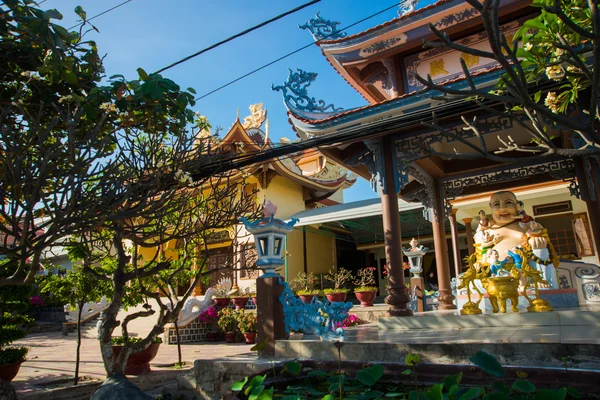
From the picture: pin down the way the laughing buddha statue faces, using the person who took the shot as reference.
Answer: facing the viewer

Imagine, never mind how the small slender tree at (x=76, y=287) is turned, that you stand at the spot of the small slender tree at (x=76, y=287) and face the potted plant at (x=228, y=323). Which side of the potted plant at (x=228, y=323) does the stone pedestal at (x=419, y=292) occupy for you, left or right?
right

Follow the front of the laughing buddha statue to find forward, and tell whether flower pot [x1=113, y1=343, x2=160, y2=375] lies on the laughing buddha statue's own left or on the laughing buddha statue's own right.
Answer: on the laughing buddha statue's own right

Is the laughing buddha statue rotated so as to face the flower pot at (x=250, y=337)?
no

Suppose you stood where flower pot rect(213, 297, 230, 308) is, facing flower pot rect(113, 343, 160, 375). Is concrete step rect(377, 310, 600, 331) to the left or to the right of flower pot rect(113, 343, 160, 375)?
left

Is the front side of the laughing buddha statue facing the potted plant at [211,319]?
no

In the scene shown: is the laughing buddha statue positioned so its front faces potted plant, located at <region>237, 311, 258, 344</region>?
no

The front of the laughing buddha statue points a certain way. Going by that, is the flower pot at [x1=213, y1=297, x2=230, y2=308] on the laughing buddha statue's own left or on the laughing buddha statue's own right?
on the laughing buddha statue's own right

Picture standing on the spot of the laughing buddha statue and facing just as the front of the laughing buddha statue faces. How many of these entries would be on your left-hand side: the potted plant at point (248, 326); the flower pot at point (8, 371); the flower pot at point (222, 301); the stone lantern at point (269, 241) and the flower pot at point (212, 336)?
0

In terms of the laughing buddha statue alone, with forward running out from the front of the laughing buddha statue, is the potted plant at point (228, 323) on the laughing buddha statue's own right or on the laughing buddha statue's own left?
on the laughing buddha statue's own right

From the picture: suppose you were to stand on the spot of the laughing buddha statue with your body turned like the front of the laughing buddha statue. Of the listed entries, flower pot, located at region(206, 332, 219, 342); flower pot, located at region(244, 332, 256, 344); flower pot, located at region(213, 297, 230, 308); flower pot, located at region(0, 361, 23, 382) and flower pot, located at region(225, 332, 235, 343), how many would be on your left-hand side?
0

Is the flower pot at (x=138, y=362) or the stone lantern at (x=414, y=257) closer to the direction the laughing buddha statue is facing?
the flower pot

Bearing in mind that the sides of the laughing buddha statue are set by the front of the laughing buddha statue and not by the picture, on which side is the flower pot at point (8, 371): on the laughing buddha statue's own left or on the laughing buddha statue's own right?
on the laughing buddha statue's own right

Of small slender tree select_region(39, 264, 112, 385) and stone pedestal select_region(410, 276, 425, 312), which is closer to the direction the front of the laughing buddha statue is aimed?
the small slender tree
